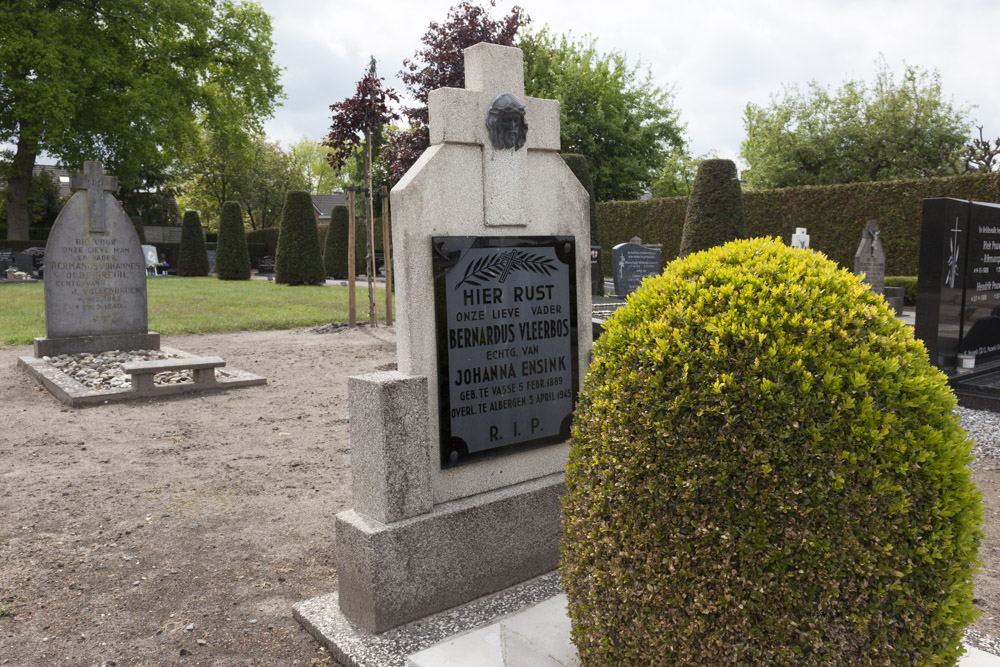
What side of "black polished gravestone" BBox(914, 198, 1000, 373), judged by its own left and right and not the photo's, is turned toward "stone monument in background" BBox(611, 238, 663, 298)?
back

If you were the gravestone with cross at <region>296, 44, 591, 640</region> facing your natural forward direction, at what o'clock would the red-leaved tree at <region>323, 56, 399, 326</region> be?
The red-leaved tree is roughly at 7 o'clock from the gravestone with cross.

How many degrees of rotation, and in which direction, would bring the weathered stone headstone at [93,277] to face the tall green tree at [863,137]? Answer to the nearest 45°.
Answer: approximately 90° to its left

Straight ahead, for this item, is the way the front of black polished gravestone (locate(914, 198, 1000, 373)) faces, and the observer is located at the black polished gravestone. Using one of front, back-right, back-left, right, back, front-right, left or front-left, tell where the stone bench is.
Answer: right

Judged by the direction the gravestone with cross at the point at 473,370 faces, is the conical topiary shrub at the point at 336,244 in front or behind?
behind

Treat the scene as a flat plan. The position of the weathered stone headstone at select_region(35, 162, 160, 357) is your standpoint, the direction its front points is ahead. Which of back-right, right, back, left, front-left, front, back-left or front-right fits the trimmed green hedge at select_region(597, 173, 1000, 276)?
left

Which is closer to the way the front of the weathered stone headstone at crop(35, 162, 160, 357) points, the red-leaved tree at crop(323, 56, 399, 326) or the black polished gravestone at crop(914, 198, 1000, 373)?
the black polished gravestone

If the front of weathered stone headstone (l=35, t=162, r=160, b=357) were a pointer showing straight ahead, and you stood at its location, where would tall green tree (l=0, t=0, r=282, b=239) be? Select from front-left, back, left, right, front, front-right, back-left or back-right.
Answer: back

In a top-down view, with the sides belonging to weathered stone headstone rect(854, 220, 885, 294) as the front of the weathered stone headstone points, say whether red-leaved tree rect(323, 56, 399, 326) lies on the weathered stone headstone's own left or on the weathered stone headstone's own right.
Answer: on the weathered stone headstone's own right

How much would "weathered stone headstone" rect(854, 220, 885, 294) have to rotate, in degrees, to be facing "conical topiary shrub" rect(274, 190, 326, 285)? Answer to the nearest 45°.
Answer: approximately 135° to its right

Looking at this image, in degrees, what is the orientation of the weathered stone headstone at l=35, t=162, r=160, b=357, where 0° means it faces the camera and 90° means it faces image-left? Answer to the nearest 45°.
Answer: approximately 0°

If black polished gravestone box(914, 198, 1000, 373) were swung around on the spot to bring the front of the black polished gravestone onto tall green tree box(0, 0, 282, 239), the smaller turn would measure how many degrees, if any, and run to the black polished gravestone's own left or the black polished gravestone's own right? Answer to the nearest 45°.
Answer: approximately 135° to the black polished gravestone's own right

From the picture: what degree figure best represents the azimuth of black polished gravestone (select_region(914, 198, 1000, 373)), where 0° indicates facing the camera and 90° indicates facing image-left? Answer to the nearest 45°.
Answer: approximately 315°
